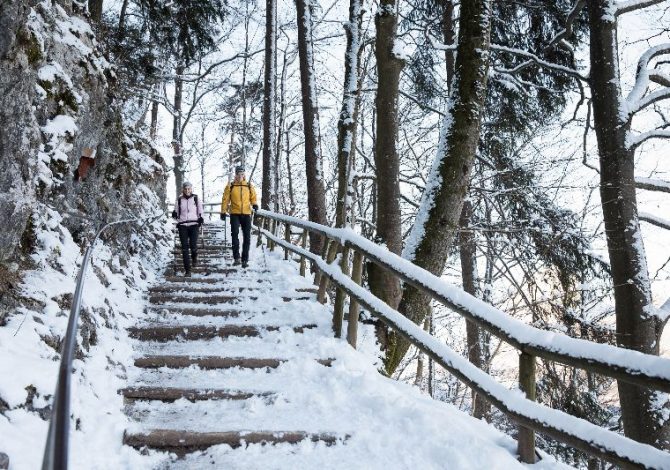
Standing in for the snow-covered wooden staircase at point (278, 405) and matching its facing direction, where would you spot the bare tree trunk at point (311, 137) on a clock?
The bare tree trunk is roughly at 6 o'clock from the snow-covered wooden staircase.

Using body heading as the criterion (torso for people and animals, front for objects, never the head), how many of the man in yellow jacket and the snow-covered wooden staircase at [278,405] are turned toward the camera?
2

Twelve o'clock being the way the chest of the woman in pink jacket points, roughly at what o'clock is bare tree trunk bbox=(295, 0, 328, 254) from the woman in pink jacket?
The bare tree trunk is roughly at 8 o'clock from the woman in pink jacket.
